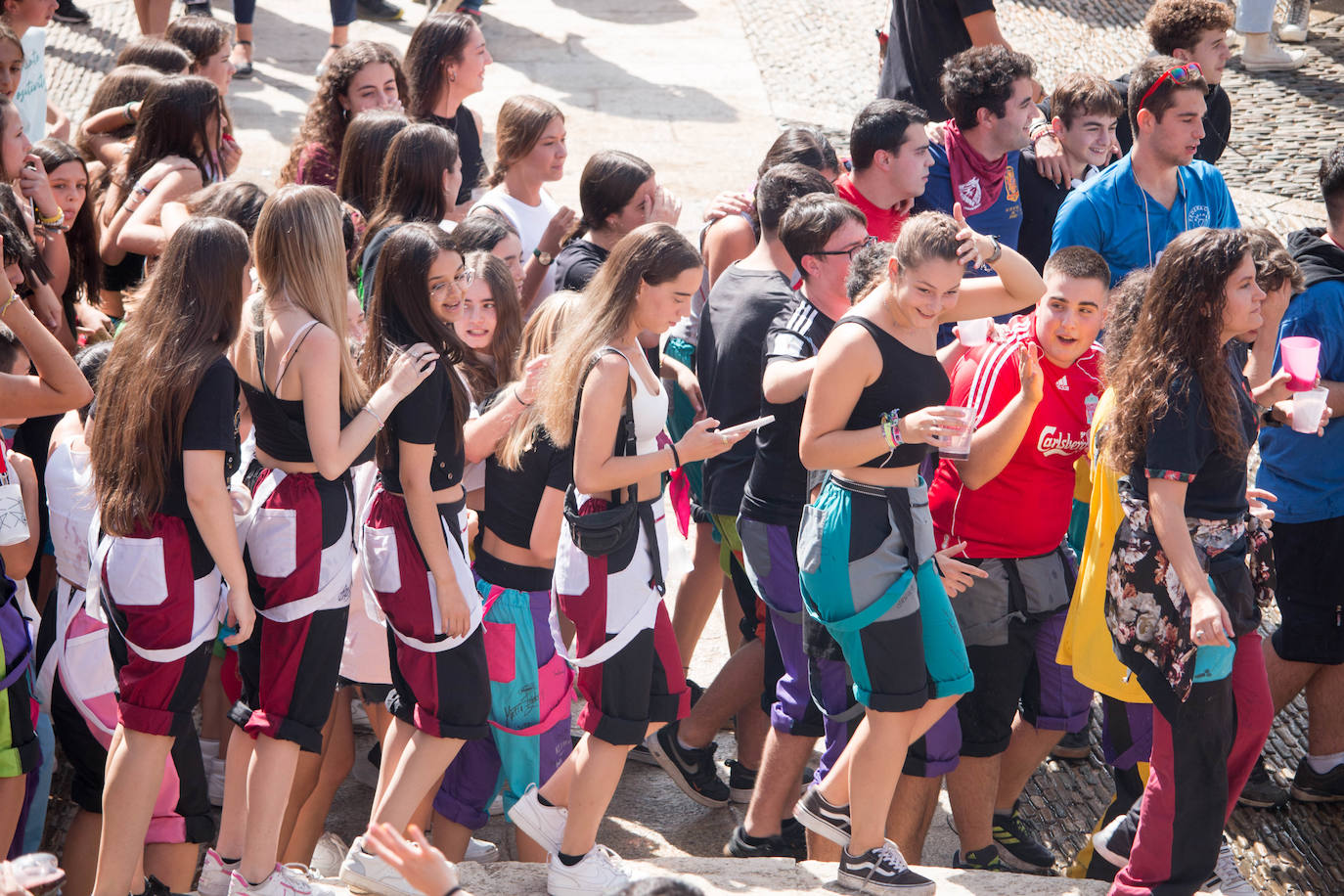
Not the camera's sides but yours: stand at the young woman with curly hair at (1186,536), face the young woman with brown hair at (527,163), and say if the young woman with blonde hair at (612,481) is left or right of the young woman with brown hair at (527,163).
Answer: left

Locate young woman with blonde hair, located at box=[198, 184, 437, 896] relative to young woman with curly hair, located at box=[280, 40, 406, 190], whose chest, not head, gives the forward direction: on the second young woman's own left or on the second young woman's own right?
on the second young woman's own right

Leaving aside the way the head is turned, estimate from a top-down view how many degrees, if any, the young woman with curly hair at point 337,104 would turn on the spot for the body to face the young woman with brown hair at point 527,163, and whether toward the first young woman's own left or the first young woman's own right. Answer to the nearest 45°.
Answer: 0° — they already face them

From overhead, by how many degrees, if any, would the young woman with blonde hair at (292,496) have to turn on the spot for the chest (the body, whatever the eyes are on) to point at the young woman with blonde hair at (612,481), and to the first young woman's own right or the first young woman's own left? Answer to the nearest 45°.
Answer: approximately 45° to the first young woman's own right

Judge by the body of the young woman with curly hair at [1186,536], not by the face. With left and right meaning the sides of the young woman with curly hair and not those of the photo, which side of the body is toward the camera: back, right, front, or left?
right

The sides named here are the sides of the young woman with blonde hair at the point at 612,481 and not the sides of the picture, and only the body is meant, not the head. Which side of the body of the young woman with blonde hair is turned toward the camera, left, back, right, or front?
right

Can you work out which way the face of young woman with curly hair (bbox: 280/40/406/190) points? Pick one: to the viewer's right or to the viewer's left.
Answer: to the viewer's right

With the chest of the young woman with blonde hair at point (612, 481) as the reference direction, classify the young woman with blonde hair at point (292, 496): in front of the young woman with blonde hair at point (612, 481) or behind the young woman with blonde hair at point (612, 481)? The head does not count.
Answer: behind

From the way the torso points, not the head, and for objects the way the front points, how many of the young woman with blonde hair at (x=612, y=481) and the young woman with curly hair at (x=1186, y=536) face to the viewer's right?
2

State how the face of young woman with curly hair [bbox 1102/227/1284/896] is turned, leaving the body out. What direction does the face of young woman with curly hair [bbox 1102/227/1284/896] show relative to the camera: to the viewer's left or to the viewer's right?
to the viewer's right

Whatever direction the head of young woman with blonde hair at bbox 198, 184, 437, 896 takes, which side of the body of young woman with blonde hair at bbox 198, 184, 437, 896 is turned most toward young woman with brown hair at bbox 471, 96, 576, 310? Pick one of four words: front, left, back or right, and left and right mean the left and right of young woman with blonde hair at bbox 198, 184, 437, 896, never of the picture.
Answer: front

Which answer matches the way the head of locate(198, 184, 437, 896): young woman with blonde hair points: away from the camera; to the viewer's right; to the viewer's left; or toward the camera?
away from the camera

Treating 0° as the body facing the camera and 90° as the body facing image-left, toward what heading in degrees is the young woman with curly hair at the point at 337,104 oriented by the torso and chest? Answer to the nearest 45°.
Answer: approximately 315°

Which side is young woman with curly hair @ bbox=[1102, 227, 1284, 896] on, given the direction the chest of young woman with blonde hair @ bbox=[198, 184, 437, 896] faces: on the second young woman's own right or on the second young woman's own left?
on the second young woman's own right
